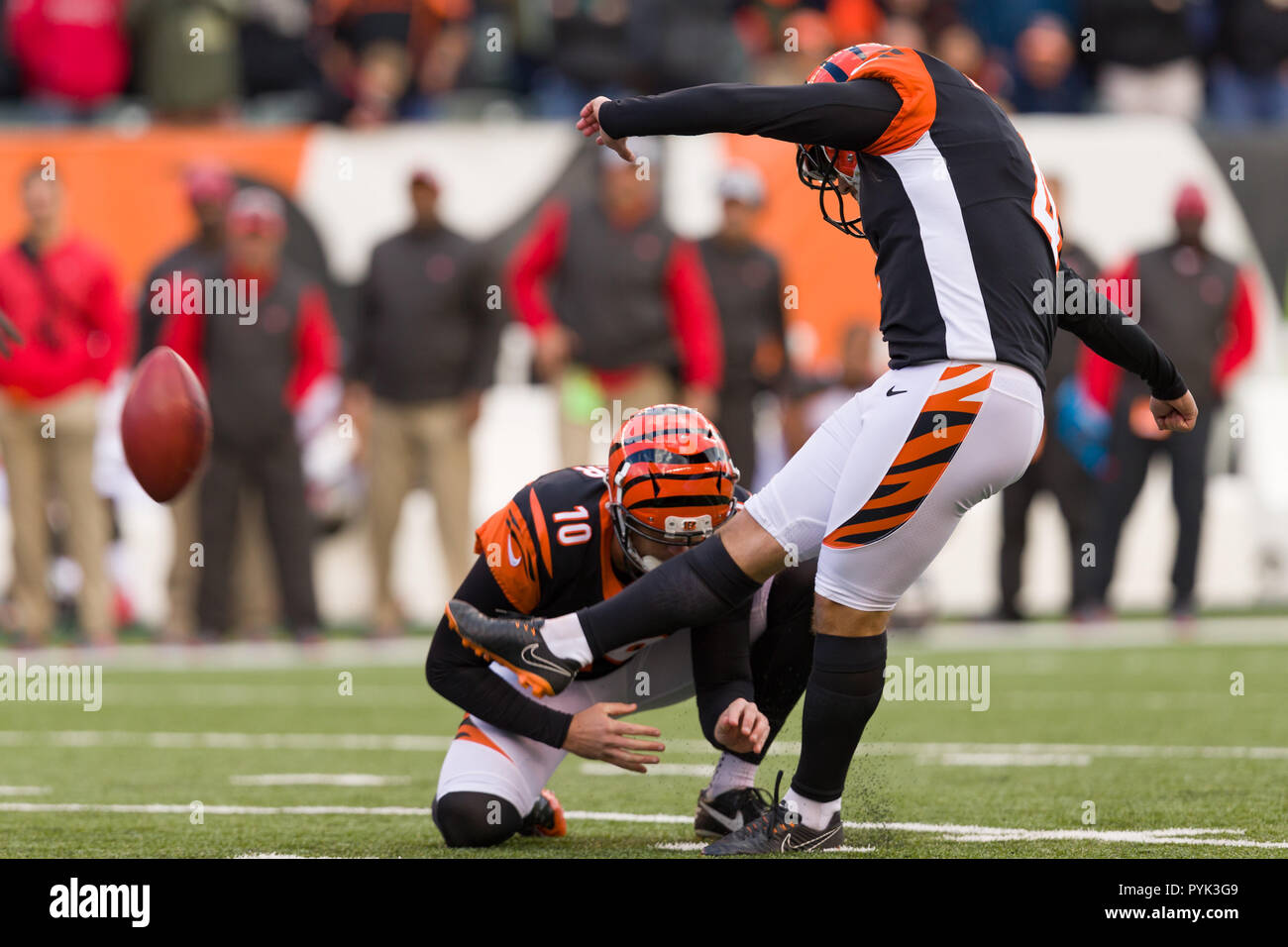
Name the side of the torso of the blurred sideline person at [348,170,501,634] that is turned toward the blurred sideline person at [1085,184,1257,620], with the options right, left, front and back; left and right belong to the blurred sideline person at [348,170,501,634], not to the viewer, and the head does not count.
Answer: left

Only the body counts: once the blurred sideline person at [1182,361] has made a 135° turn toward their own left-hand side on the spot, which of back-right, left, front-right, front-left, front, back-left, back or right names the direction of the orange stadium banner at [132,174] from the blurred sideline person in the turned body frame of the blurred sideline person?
back-left

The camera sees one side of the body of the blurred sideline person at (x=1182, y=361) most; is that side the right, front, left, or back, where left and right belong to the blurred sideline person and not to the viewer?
front

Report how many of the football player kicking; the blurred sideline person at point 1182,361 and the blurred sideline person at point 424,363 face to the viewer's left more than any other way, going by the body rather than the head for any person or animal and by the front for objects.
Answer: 1

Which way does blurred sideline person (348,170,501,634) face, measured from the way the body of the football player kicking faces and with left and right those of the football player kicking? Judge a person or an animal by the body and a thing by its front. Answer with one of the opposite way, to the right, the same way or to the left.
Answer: to the left

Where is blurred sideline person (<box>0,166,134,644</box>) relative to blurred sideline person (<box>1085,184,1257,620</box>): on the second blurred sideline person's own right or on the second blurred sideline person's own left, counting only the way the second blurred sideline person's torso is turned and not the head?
on the second blurred sideline person's own right

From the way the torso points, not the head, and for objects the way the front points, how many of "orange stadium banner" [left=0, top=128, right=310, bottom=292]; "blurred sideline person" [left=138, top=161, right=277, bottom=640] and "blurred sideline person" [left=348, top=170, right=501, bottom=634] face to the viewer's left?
0

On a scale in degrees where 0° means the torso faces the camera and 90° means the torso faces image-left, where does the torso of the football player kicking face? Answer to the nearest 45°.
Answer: approximately 90°

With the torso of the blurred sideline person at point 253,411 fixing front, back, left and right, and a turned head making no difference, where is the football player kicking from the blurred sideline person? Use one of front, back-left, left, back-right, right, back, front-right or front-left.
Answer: front

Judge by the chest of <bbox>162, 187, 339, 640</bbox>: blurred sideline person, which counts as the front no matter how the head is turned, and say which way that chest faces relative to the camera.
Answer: toward the camera

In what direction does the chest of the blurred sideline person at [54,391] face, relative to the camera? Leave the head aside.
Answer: toward the camera

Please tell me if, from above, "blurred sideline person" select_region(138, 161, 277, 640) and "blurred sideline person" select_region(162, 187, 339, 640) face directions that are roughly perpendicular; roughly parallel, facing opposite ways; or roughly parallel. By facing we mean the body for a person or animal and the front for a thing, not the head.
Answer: roughly parallel

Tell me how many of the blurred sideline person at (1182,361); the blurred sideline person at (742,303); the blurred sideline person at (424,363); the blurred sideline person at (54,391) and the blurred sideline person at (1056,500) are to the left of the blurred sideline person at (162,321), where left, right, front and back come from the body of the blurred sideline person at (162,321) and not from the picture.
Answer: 4

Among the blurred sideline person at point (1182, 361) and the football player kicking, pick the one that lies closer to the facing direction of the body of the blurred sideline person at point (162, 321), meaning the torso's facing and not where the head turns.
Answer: the football player kicking

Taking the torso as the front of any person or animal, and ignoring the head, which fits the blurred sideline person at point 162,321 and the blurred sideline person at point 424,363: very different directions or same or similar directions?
same or similar directions

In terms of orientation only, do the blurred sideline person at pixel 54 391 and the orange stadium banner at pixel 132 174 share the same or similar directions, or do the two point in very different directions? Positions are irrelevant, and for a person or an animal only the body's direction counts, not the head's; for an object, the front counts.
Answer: same or similar directions

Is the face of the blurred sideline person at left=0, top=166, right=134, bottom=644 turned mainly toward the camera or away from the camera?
toward the camera
